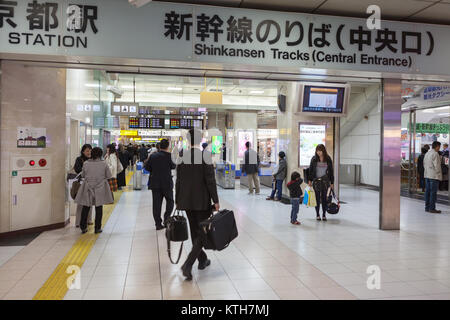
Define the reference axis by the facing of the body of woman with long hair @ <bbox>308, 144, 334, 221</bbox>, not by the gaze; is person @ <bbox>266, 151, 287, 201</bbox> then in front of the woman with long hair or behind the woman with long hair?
behind

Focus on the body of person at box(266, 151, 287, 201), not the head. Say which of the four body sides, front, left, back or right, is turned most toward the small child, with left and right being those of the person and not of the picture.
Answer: left

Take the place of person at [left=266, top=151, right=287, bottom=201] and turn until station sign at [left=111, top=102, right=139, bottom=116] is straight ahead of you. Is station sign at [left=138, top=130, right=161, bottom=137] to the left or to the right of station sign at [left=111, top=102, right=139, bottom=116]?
right

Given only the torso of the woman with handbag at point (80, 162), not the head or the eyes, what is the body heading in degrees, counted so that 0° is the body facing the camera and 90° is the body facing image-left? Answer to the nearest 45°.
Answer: approximately 315°

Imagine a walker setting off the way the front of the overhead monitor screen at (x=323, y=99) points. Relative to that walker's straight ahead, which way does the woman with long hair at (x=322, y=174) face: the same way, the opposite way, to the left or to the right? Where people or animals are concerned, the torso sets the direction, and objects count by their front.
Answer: the same way

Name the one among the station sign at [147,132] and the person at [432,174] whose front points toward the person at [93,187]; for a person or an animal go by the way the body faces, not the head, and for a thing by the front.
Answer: the station sign

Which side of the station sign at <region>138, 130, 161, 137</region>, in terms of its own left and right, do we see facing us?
front

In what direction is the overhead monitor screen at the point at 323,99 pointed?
toward the camera

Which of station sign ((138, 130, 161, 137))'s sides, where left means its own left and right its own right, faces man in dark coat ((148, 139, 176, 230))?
front

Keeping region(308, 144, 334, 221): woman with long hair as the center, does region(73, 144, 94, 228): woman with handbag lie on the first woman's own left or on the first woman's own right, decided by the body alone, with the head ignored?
on the first woman's own right

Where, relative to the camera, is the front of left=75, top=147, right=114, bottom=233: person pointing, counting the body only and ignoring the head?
away from the camera

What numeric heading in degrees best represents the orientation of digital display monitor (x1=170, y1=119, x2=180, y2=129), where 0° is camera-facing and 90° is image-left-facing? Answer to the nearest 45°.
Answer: approximately 0°

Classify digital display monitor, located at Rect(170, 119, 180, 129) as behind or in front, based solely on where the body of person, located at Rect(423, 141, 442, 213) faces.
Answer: behind
